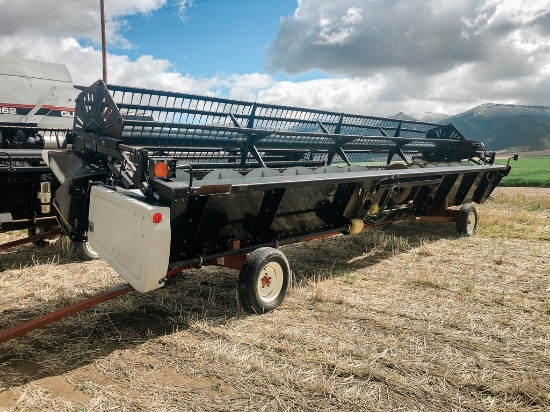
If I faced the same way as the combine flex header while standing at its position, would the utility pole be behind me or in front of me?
in front

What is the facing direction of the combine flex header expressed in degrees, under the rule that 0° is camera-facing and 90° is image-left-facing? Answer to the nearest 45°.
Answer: approximately 135°
